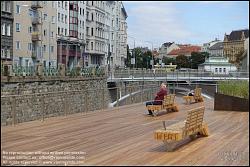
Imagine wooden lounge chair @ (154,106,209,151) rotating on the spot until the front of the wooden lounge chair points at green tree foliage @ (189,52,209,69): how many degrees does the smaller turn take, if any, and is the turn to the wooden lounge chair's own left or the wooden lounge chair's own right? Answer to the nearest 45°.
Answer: approximately 135° to the wooden lounge chair's own right

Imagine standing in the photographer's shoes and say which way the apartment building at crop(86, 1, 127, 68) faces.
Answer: facing the viewer and to the right of the viewer

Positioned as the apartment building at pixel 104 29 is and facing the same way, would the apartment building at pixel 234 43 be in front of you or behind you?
in front

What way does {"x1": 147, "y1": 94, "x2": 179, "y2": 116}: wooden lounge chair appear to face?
to the viewer's left

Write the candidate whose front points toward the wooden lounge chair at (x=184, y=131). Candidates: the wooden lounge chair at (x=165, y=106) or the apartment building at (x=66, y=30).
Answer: the apartment building

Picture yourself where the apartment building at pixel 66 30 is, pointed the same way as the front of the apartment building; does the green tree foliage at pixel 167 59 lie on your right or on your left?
on your left

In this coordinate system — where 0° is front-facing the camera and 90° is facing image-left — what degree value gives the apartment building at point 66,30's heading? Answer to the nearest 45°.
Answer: approximately 315°
